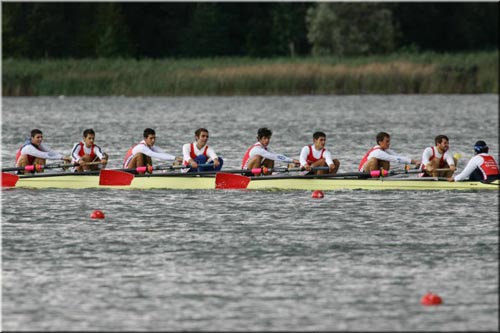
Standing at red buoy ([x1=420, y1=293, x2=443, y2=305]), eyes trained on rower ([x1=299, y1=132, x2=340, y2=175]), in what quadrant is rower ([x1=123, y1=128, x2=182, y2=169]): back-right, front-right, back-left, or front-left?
front-left

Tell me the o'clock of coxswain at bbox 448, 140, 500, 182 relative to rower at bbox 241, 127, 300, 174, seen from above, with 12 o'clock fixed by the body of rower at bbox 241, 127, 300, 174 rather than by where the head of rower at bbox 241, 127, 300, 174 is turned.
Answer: coxswain at bbox 448, 140, 500, 182 is roughly at 11 o'clock from rower at bbox 241, 127, 300, 174.

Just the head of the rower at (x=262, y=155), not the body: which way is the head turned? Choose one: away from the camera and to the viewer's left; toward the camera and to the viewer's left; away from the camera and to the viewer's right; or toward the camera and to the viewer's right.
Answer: toward the camera and to the viewer's right

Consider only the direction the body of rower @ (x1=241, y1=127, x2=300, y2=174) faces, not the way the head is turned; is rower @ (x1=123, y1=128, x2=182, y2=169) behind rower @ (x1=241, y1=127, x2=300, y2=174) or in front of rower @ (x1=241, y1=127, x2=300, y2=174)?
behind

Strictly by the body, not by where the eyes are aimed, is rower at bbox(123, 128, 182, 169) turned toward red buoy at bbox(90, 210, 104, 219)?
no

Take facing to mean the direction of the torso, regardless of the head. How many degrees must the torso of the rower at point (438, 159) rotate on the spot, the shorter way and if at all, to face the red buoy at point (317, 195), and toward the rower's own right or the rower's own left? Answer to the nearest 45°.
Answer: approximately 135° to the rower's own right

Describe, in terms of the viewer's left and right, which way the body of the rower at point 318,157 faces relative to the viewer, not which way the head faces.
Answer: facing the viewer and to the right of the viewer

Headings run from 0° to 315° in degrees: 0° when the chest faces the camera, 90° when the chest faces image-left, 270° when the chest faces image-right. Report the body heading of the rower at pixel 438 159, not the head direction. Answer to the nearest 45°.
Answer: approximately 315°

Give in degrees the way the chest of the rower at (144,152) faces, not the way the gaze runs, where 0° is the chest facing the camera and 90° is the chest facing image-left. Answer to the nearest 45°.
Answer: approximately 315°

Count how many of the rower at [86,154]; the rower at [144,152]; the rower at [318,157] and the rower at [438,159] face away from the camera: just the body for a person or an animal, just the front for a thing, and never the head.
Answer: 0

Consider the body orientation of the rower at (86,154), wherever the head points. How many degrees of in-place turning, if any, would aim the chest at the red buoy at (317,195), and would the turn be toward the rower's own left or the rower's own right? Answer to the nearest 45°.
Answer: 0° — they already face it

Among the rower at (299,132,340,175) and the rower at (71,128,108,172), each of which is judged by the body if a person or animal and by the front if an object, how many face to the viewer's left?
0

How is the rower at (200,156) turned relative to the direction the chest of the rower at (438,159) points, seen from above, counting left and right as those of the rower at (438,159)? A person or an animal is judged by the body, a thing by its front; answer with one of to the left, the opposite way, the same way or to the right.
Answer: the same way

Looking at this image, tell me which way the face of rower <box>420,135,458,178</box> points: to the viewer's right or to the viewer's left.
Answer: to the viewer's right

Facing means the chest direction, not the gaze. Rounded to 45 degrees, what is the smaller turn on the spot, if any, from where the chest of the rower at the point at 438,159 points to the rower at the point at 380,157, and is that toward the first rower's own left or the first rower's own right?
approximately 135° to the first rower's own right

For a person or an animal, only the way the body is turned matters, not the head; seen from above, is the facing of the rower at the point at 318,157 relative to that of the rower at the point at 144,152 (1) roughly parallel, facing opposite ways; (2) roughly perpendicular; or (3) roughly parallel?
roughly parallel

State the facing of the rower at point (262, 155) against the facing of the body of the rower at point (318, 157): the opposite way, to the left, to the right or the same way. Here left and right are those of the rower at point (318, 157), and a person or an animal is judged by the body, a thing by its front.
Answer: the same way

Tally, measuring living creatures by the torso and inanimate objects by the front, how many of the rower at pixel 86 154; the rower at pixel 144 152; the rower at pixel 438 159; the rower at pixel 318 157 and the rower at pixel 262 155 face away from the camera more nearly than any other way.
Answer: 0

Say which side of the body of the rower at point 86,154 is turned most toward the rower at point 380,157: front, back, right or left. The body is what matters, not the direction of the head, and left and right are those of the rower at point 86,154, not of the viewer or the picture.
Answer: front
